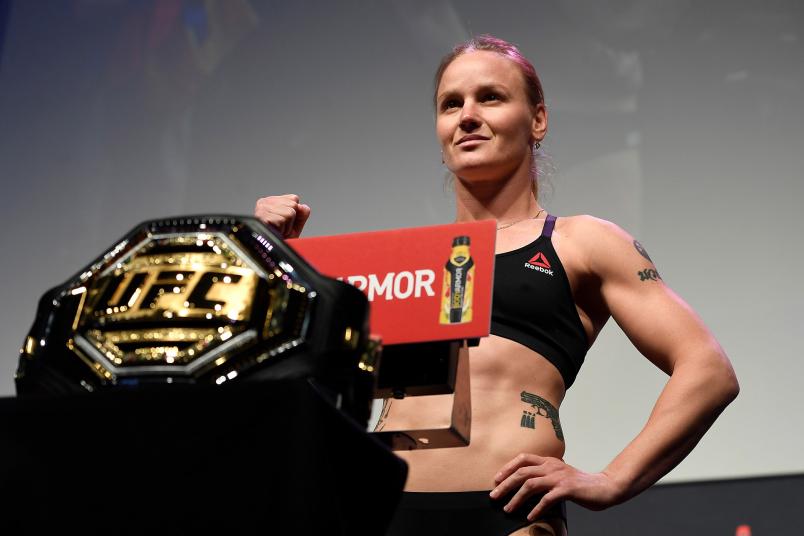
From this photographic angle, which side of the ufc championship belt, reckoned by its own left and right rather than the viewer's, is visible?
front

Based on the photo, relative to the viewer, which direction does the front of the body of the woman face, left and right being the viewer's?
facing the viewer and to the left of the viewer

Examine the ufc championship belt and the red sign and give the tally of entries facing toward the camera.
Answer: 2

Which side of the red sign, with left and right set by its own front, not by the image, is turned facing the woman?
back

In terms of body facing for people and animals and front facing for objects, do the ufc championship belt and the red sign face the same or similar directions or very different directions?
same or similar directions

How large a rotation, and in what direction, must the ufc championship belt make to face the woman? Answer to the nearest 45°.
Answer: approximately 135° to its left

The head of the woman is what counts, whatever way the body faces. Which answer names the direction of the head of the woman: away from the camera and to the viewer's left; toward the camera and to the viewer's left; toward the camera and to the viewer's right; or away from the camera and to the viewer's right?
toward the camera and to the viewer's left

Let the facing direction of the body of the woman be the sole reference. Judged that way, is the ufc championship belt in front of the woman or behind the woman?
in front
